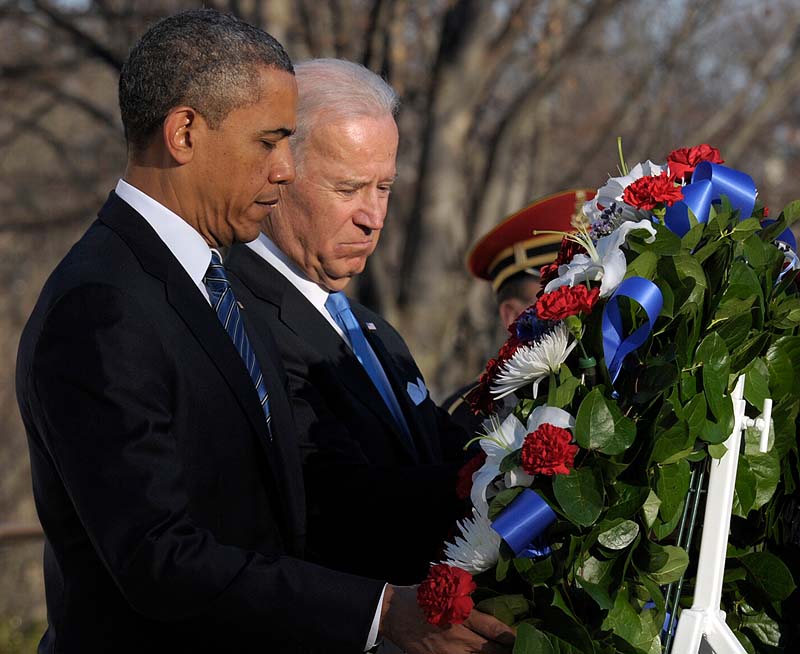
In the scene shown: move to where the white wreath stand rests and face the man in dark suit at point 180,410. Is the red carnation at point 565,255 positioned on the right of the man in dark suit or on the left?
right

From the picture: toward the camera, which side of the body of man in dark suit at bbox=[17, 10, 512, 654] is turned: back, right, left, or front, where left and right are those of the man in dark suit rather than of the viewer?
right

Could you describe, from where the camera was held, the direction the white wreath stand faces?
facing to the left of the viewer

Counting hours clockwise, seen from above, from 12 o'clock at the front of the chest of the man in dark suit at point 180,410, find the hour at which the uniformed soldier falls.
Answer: The uniformed soldier is roughly at 10 o'clock from the man in dark suit.

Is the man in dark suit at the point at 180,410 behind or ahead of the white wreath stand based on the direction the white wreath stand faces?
ahead

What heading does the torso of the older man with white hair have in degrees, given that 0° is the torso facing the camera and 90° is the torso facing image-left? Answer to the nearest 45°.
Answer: approximately 315°

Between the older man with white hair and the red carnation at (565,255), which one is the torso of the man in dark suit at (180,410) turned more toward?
the red carnation

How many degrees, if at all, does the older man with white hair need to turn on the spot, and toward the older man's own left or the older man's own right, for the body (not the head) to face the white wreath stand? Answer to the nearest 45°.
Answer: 0° — they already face it

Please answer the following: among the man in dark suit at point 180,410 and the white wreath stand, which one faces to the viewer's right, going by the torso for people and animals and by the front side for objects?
the man in dark suit

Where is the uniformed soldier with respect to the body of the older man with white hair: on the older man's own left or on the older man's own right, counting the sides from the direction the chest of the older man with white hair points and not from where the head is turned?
on the older man's own left

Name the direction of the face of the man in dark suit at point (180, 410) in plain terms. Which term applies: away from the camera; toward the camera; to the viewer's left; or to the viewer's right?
to the viewer's right

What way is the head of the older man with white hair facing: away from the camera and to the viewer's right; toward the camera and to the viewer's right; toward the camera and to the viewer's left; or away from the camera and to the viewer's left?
toward the camera and to the viewer's right

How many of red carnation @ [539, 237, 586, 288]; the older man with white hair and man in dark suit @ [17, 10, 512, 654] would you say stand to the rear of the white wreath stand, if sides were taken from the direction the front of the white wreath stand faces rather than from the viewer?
0

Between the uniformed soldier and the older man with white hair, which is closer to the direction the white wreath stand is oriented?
the older man with white hair

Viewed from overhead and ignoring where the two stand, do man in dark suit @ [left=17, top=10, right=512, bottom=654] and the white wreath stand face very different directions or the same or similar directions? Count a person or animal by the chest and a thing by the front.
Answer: very different directions

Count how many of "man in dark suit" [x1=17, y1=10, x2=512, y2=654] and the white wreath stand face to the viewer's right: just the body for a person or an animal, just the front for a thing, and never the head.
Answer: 1
